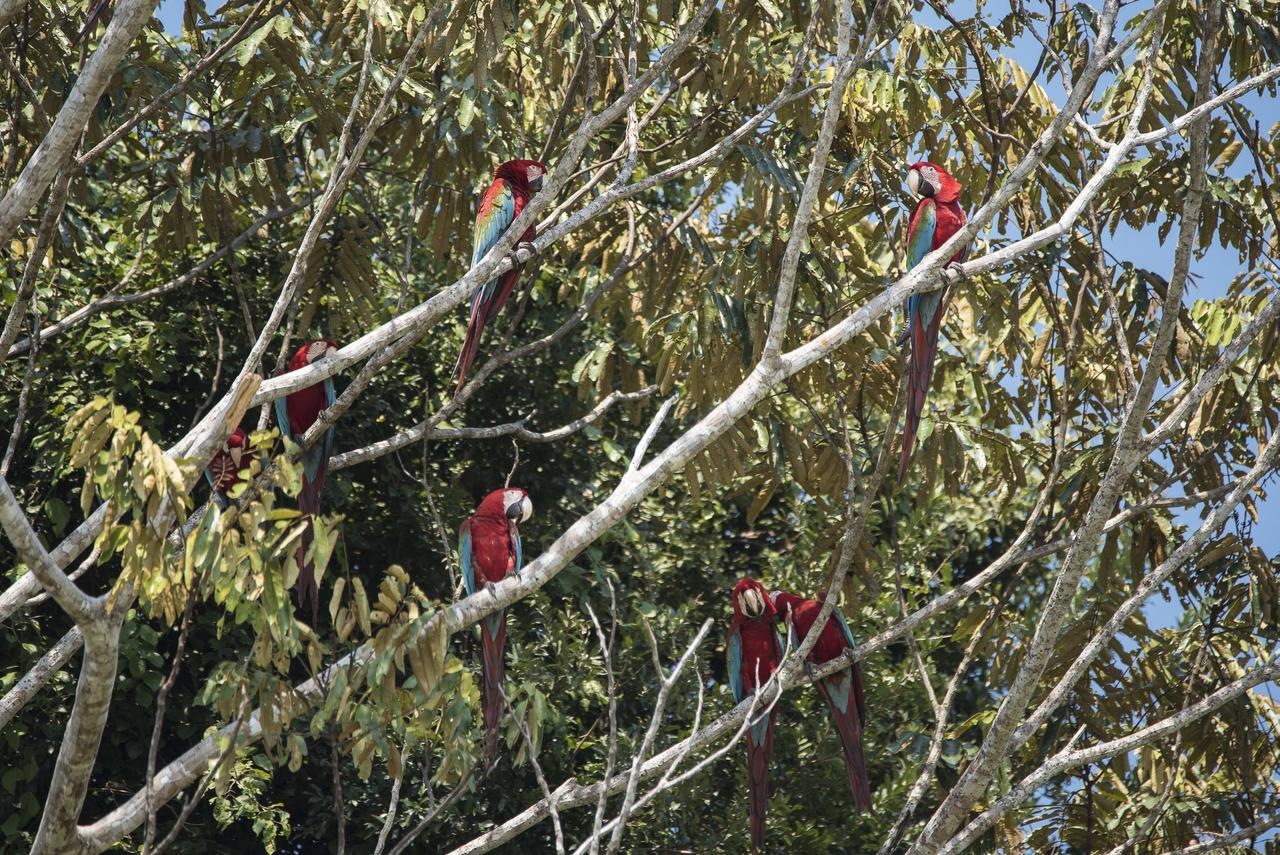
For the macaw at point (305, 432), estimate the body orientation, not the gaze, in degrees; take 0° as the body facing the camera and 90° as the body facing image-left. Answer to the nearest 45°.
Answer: approximately 315°

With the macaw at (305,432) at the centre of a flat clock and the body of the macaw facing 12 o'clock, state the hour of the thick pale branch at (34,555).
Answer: The thick pale branch is roughly at 2 o'clock from the macaw.

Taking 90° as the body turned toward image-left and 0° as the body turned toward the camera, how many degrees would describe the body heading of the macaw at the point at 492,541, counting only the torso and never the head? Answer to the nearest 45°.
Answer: approximately 315°
